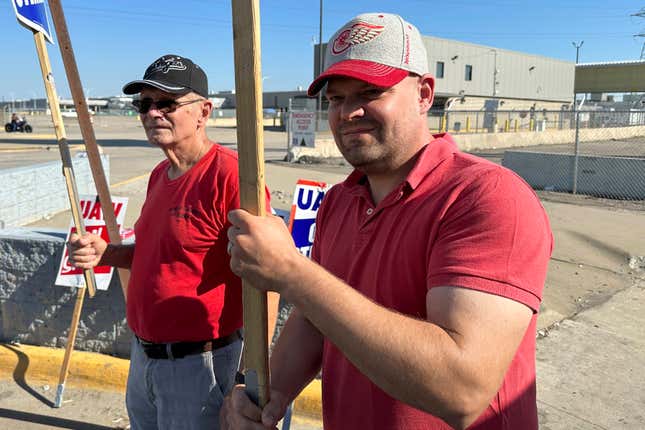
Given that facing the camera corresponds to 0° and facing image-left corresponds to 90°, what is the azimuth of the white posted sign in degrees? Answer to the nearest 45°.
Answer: approximately 0°

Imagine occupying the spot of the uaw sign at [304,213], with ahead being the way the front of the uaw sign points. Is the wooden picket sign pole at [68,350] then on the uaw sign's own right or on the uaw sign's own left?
on the uaw sign's own right

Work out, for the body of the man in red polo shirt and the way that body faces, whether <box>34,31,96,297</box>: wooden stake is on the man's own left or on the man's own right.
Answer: on the man's own right

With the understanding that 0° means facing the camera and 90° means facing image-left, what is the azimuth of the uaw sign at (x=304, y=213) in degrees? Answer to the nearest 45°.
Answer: approximately 0°

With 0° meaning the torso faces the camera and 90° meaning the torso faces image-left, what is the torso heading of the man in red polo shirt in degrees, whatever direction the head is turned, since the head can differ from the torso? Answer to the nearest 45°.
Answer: approximately 45°

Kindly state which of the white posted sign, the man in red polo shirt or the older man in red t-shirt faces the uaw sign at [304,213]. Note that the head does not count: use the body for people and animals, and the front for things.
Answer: the white posted sign

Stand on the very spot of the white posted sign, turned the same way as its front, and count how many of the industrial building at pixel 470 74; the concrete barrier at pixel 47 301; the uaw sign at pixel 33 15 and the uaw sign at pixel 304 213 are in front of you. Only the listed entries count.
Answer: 3
